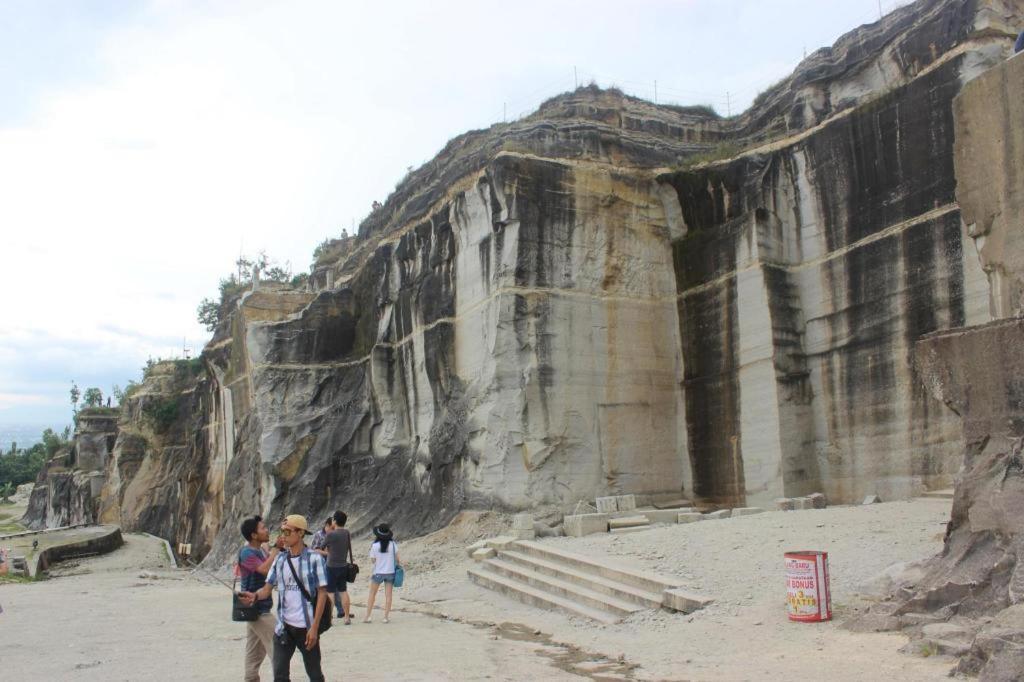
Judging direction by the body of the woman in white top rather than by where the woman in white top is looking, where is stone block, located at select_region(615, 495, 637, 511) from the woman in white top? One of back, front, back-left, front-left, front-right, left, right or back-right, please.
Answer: front-right

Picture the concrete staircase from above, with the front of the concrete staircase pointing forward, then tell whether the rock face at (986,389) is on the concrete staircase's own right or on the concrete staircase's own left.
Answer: on the concrete staircase's own left

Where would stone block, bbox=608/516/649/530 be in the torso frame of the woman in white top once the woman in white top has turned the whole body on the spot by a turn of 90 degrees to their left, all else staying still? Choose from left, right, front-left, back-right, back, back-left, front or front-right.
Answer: back-right

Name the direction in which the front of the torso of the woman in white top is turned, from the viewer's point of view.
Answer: away from the camera

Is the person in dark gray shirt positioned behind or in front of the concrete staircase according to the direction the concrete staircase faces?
in front

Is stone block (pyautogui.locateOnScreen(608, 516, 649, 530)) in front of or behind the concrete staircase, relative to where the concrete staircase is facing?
behind

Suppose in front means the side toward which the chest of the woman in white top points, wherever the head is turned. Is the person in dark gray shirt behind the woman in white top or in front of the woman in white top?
behind

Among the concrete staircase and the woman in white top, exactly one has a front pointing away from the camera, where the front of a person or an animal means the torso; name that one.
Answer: the woman in white top

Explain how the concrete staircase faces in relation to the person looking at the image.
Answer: facing the viewer and to the left of the viewer

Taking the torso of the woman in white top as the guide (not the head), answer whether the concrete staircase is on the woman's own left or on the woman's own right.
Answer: on the woman's own right

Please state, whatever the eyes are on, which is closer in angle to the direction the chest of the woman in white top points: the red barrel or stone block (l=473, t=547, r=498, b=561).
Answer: the stone block

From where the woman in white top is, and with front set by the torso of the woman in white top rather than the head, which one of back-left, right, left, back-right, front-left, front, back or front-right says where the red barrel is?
back-right

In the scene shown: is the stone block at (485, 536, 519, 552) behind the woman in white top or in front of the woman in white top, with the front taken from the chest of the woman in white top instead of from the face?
in front

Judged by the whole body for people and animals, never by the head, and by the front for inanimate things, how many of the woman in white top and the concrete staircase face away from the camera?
1
